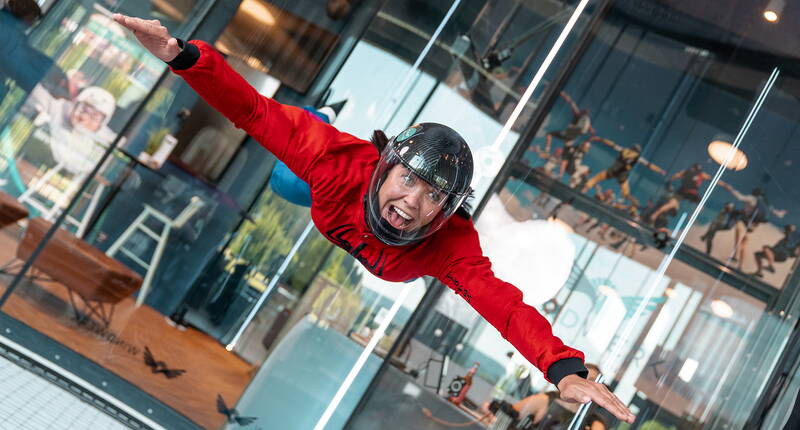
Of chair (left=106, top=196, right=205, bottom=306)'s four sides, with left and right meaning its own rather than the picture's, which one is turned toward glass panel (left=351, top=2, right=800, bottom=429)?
back

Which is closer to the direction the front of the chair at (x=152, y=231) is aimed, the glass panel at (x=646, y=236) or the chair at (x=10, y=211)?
the chair

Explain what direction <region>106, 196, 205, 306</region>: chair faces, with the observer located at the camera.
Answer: facing to the left of the viewer

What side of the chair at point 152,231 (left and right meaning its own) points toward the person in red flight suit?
left

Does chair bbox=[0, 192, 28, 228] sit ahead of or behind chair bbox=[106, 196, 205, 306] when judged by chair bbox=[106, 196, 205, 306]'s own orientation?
ahead

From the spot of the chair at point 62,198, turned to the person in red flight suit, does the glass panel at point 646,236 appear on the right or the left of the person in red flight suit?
left
